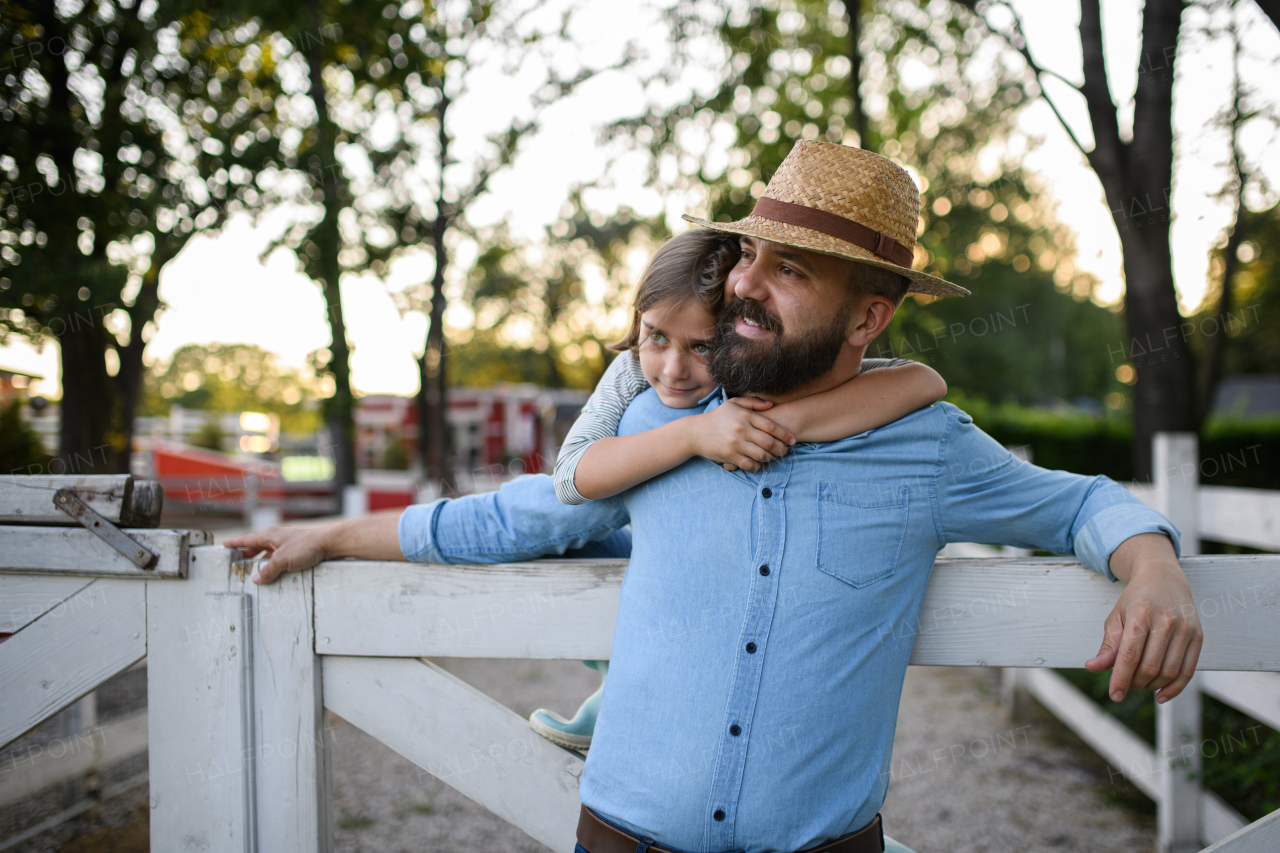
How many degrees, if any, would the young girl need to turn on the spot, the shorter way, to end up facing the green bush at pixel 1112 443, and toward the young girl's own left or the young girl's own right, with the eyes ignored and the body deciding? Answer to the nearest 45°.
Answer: approximately 135° to the young girl's own left

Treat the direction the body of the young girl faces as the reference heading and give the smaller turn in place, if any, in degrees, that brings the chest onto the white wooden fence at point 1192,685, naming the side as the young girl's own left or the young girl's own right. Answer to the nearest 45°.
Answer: approximately 135° to the young girl's own left

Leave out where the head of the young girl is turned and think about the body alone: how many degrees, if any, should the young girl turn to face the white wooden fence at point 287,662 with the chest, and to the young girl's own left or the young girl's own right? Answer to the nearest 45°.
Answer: approximately 90° to the young girl's own right

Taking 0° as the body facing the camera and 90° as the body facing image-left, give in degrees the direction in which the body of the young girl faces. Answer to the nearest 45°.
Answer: approximately 0°

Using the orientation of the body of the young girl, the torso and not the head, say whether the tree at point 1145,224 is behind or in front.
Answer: behind
